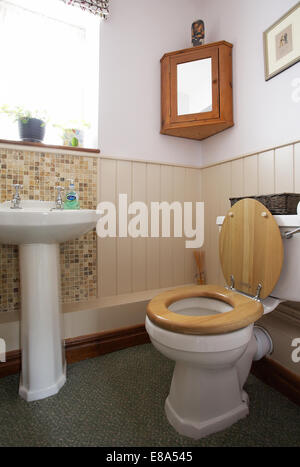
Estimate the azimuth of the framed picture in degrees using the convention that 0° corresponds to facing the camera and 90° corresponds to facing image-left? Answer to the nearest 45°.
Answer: approximately 45°

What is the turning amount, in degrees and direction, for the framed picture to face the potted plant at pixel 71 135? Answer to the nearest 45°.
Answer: approximately 45° to its right

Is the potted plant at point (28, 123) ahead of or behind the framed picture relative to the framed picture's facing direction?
ahead

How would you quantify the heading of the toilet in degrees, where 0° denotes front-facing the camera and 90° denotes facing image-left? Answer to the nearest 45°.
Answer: approximately 45°
